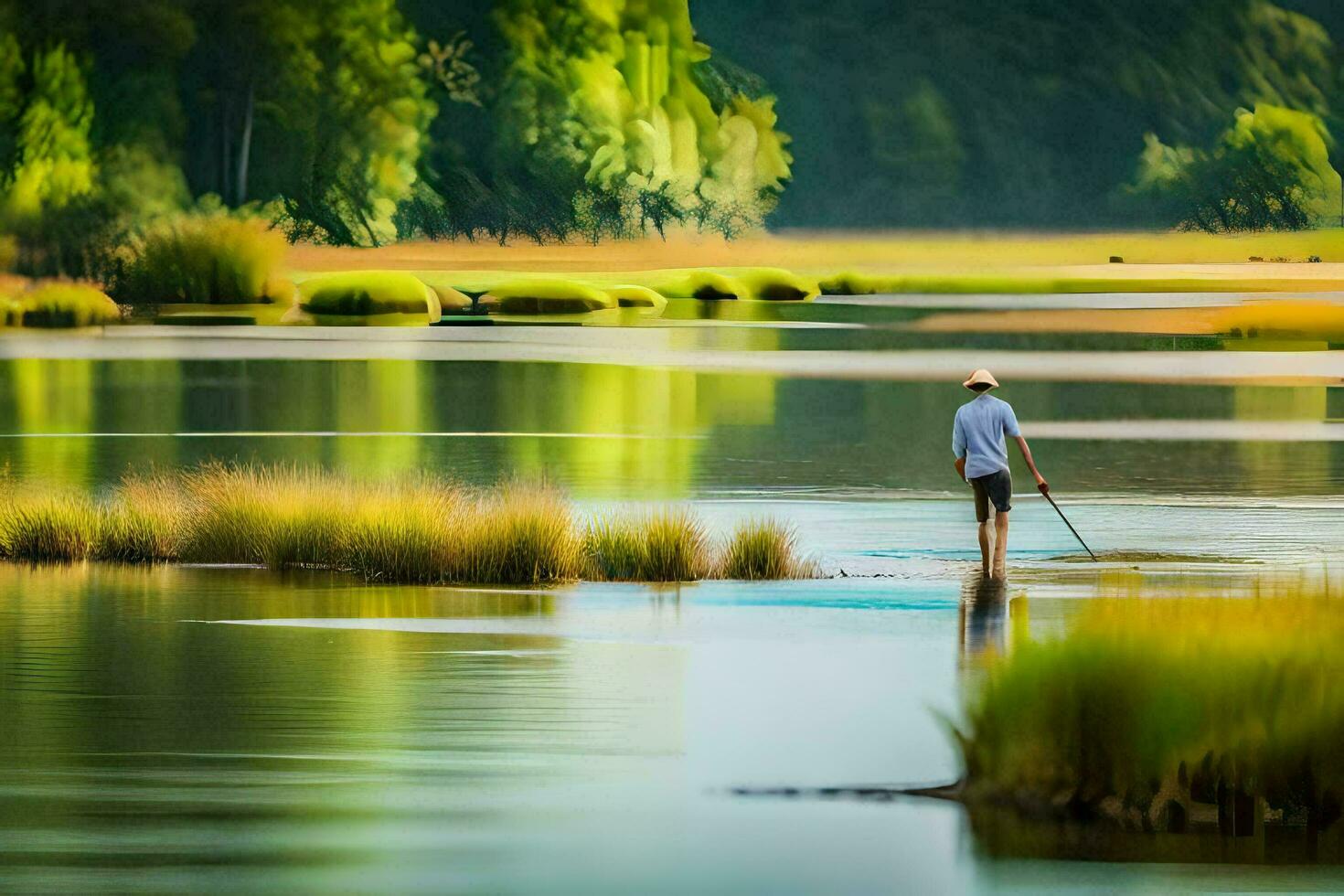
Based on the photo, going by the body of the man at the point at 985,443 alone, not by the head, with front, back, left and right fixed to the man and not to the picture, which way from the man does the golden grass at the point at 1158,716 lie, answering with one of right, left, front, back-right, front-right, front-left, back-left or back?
back

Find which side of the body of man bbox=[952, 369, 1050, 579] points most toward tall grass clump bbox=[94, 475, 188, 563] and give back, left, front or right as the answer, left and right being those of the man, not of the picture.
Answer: left

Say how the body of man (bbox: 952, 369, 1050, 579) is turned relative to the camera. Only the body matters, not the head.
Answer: away from the camera

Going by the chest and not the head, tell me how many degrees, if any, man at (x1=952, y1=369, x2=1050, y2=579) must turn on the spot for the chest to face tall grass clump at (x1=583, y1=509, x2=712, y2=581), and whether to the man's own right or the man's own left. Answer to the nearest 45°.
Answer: approximately 90° to the man's own left

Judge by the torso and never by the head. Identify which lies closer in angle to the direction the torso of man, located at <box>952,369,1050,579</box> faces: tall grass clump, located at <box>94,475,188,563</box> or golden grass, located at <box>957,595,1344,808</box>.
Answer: the tall grass clump

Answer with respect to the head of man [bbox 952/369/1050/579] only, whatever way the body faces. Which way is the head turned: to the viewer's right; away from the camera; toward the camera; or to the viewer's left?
away from the camera

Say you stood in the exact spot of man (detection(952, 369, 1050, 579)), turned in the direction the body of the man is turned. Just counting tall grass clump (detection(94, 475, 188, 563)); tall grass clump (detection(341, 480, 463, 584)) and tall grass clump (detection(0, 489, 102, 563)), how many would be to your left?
3

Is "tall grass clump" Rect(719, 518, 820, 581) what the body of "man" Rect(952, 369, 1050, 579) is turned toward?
no

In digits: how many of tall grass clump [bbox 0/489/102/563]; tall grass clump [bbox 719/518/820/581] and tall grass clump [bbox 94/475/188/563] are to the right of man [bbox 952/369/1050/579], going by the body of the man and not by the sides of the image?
0

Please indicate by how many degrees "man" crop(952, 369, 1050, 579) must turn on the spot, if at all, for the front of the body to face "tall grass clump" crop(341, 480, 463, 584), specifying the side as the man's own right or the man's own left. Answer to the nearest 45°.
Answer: approximately 90° to the man's own left
